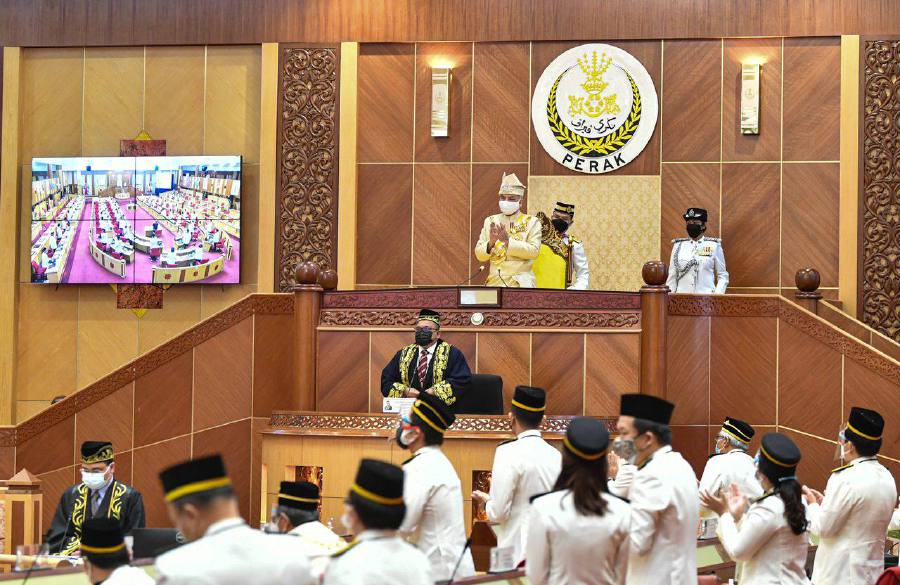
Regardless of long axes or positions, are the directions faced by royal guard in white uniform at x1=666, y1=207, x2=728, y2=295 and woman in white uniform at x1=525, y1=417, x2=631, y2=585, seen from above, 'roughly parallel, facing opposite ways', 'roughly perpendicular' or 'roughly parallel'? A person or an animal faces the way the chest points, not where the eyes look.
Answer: roughly parallel, facing opposite ways

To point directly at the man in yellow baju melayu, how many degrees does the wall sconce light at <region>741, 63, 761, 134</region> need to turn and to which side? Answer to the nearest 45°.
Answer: approximately 45° to its right

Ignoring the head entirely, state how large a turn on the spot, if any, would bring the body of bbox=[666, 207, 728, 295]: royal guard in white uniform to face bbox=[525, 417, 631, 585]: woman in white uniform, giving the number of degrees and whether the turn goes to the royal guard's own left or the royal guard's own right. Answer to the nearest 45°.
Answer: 0° — they already face them

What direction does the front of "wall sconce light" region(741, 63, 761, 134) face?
toward the camera

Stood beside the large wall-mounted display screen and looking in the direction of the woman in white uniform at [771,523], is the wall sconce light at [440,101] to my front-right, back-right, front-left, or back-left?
front-left

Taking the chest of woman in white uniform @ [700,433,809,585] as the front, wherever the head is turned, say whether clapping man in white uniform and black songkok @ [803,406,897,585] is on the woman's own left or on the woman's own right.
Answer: on the woman's own right

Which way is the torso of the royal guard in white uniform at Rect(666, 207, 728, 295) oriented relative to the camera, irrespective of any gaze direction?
toward the camera

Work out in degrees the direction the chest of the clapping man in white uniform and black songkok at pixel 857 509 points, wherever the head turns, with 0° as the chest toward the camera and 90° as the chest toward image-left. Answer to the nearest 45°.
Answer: approximately 135°

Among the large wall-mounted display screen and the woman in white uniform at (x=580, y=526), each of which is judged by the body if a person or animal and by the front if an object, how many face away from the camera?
1

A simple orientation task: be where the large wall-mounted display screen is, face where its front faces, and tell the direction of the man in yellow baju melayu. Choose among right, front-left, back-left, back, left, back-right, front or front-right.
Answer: front-left

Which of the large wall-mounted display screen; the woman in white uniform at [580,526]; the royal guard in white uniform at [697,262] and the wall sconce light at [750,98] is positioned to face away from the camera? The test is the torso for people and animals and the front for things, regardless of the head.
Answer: the woman in white uniform

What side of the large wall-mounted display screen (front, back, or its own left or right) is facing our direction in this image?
front

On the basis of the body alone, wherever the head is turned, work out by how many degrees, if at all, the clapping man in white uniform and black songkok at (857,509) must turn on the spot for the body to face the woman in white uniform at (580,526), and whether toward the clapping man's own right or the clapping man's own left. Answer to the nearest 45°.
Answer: approximately 90° to the clapping man's own left

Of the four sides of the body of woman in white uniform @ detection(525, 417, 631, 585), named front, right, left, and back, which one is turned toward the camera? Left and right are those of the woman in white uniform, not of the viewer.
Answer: back

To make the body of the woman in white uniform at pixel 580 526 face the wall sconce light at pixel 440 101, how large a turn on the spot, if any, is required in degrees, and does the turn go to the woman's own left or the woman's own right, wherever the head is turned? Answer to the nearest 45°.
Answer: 0° — they already face it

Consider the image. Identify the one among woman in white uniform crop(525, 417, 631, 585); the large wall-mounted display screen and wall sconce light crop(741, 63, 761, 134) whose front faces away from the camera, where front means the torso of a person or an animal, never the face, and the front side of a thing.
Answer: the woman in white uniform

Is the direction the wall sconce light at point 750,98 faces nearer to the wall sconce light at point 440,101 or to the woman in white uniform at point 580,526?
the woman in white uniform

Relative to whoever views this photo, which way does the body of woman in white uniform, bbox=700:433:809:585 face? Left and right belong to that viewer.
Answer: facing away from the viewer and to the left of the viewer
